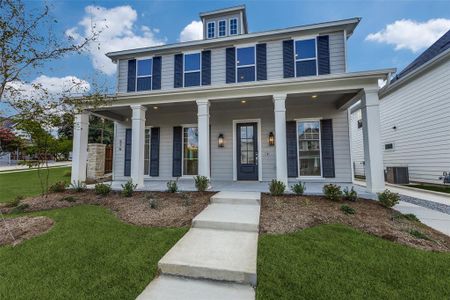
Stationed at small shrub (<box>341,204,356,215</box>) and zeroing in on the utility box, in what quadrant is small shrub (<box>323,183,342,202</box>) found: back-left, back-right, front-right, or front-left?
front-left

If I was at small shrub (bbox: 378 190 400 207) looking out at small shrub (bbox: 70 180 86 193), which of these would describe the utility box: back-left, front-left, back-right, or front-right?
back-right

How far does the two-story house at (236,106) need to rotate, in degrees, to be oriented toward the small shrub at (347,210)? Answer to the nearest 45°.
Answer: approximately 45° to its left

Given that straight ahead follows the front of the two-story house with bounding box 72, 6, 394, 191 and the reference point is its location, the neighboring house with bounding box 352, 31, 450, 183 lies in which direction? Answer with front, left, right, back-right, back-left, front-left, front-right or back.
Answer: left

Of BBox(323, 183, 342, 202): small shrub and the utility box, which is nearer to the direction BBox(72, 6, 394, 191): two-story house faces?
the small shrub

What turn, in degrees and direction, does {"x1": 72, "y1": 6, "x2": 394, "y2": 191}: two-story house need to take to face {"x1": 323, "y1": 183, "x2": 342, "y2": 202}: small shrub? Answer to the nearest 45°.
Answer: approximately 45° to its left

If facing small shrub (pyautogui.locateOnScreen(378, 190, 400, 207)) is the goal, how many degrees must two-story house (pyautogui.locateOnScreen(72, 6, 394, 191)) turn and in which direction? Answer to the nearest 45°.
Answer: approximately 45° to its left

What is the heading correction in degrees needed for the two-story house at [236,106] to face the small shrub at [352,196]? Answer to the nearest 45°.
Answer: approximately 45° to its left

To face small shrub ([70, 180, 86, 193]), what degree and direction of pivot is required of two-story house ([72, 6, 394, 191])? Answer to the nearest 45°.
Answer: approximately 90° to its right

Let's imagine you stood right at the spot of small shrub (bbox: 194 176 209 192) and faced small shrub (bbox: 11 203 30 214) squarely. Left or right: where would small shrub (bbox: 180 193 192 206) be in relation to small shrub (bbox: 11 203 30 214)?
left

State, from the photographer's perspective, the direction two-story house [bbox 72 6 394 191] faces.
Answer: facing the viewer
